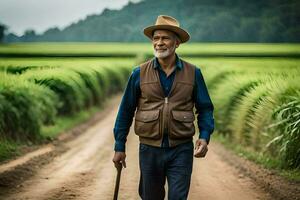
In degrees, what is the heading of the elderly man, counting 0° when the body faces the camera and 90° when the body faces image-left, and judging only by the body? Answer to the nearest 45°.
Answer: approximately 0°
